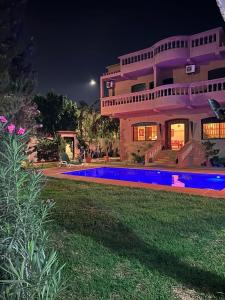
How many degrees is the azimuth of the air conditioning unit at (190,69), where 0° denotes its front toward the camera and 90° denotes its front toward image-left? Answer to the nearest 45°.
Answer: approximately 45°

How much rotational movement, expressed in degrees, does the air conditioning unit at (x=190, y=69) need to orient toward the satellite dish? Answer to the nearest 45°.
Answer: approximately 45° to its left

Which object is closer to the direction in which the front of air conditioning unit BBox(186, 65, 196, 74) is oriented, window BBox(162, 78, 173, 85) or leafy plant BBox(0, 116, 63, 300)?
the leafy plant

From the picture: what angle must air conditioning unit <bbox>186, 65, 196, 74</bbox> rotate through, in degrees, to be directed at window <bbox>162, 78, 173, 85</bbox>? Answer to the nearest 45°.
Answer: approximately 90° to its right

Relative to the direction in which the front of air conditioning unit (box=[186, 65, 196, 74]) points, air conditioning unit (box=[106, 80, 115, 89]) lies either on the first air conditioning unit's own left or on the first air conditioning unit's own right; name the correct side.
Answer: on the first air conditioning unit's own right

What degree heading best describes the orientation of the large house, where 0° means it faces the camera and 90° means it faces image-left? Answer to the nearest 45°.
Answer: approximately 45°
